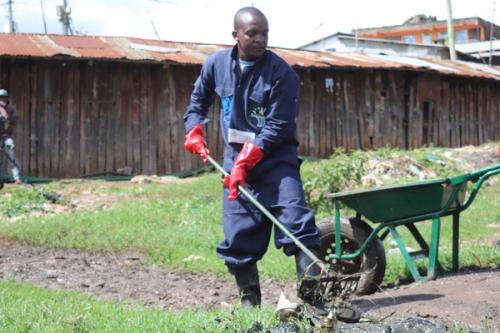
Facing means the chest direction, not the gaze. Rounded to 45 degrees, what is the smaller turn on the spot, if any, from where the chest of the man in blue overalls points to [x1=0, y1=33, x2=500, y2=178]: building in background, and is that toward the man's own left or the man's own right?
approximately 180°

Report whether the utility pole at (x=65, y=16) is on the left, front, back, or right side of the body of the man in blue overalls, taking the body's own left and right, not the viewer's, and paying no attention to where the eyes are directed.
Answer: back

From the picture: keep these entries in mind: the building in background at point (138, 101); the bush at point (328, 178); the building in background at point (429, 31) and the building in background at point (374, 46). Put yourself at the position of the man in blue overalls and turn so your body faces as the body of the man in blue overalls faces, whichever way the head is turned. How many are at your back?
4

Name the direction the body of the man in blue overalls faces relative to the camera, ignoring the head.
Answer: toward the camera

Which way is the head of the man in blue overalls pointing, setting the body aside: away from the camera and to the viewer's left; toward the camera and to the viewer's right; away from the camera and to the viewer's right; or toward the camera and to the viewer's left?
toward the camera and to the viewer's right

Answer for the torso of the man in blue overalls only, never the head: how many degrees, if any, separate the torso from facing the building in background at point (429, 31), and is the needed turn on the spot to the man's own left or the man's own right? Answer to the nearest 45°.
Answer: approximately 180°

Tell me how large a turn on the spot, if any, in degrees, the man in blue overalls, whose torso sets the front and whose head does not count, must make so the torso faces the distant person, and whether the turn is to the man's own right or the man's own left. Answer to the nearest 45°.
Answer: approximately 135° to the man's own right

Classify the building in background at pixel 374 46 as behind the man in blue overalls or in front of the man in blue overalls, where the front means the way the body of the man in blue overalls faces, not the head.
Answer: behind

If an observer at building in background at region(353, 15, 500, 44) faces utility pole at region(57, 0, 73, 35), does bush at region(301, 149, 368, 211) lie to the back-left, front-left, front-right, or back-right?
front-left

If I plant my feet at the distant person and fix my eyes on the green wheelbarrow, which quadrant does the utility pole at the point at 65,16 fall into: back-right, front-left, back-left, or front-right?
back-left

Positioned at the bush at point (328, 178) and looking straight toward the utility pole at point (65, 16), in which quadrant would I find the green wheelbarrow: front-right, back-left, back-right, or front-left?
back-left
